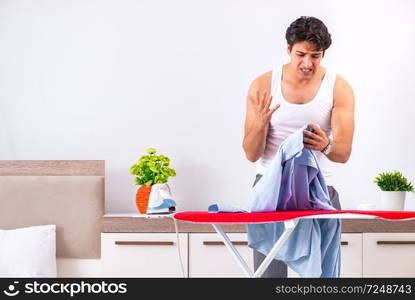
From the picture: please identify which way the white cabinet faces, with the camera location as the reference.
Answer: facing the viewer

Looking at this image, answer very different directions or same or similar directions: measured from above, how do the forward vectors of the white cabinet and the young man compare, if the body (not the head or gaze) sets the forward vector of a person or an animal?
same or similar directions

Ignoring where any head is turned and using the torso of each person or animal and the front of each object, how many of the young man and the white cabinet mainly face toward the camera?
2

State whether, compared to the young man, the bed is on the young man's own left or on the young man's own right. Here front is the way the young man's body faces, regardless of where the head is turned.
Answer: on the young man's own right

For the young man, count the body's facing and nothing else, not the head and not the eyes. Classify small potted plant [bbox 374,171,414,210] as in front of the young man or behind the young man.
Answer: behind

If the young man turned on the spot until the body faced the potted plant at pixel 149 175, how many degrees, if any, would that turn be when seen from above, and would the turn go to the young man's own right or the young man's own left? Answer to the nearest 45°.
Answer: approximately 135° to the young man's own right

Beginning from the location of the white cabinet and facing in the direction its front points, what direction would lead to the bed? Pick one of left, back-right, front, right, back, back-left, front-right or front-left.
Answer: right

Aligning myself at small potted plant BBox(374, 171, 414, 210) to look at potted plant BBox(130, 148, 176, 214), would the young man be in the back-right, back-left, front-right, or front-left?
front-left

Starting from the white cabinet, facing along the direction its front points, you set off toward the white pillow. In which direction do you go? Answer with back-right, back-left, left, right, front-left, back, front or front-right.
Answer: right
